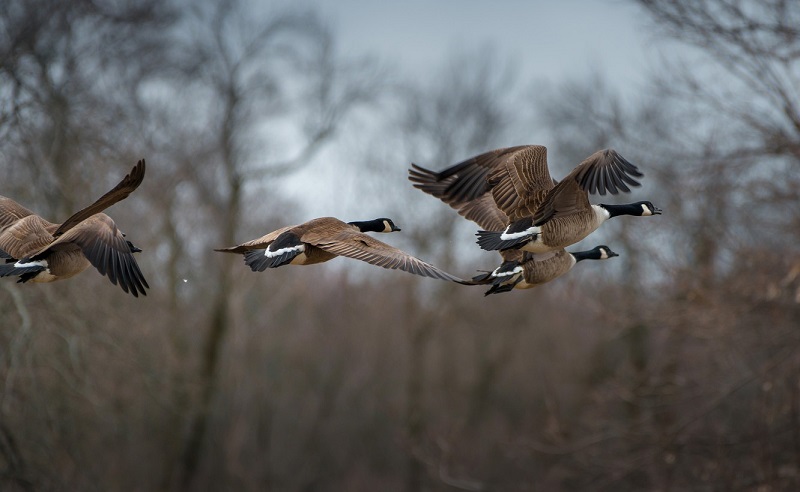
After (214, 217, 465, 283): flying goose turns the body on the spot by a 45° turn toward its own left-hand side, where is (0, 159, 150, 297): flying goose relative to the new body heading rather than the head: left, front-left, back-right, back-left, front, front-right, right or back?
left

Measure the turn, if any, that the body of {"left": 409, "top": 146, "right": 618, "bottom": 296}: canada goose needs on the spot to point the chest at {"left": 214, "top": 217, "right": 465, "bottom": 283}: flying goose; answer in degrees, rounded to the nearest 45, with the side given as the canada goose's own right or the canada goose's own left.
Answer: approximately 135° to the canada goose's own right

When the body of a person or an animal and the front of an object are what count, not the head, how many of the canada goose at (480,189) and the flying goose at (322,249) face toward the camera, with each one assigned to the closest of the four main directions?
0

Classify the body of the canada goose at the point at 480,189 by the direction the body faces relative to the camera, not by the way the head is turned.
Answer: to the viewer's right

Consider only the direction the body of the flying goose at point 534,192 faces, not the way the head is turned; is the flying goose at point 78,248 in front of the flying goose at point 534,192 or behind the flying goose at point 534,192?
behind

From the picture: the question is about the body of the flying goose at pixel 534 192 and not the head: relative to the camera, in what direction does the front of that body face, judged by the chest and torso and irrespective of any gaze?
to the viewer's right

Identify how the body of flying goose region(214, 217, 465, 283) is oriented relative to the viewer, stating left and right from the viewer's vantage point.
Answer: facing away from the viewer and to the right of the viewer
